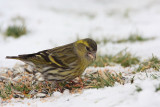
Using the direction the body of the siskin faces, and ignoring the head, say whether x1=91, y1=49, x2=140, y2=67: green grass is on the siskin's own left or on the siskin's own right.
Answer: on the siskin's own left

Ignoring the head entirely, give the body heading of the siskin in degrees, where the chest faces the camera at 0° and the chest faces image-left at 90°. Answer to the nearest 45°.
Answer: approximately 270°

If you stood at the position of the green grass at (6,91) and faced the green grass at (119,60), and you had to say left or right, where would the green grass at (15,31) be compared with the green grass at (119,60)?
left

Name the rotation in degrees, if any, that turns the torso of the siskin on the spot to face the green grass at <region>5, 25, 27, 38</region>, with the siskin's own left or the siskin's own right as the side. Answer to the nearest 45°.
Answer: approximately 90° to the siskin's own left

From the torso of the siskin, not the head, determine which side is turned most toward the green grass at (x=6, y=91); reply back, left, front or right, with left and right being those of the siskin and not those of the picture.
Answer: back
